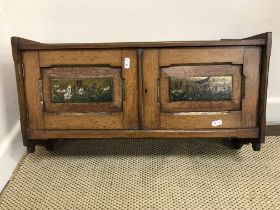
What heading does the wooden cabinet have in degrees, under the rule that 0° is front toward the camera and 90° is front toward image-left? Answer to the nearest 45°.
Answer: approximately 0°
